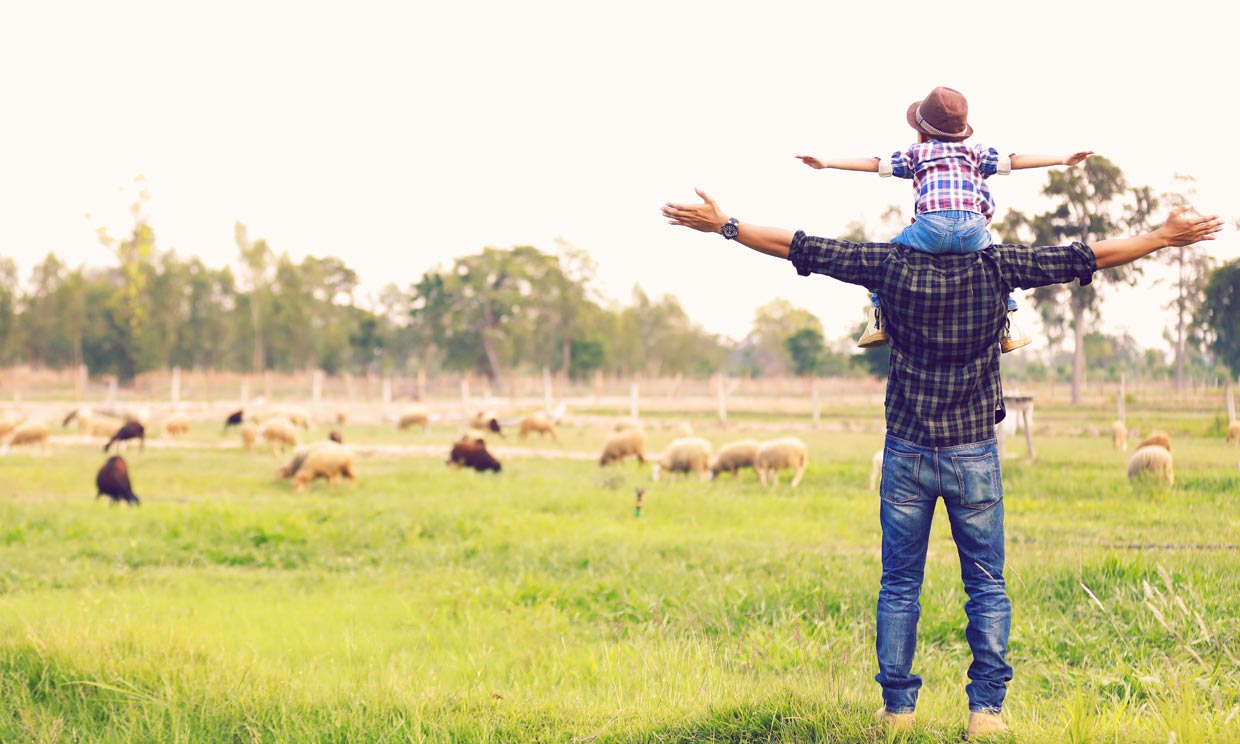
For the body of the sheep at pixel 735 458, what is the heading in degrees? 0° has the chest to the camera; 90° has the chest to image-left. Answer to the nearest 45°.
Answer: approximately 90°

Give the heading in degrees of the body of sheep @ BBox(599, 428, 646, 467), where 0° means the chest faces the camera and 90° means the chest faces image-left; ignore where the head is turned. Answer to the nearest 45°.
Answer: approximately 90°

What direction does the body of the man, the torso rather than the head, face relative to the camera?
away from the camera

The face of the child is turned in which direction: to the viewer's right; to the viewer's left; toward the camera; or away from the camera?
away from the camera

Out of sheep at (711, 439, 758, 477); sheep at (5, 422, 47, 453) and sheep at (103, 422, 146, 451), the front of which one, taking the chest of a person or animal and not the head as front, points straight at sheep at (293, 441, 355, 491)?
sheep at (711, 439, 758, 477)

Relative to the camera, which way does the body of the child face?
away from the camera

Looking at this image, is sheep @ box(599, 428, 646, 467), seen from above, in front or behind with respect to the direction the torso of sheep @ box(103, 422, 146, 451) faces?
behind
